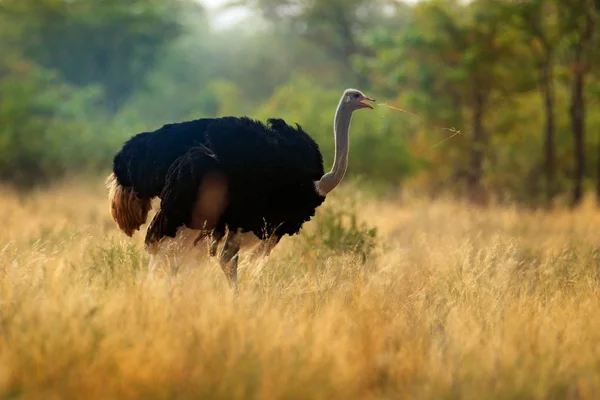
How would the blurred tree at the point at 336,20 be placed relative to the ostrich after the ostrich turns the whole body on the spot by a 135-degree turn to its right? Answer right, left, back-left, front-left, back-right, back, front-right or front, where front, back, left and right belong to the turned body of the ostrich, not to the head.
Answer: back-right

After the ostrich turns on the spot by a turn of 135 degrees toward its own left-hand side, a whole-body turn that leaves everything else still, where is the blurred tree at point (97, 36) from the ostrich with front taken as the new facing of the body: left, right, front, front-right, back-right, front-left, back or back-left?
front-right

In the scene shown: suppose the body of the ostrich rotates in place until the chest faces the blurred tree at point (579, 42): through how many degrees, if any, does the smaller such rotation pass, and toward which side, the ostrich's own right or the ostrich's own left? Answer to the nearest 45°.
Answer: approximately 45° to the ostrich's own left

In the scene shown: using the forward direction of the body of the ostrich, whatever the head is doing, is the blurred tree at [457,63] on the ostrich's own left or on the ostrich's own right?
on the ostrich's own left

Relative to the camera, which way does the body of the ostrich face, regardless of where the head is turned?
to the viewer's right

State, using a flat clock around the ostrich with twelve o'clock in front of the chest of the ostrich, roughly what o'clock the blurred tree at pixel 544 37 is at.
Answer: The blurred tree is roughly at 10 o'clock from the ostrich.
